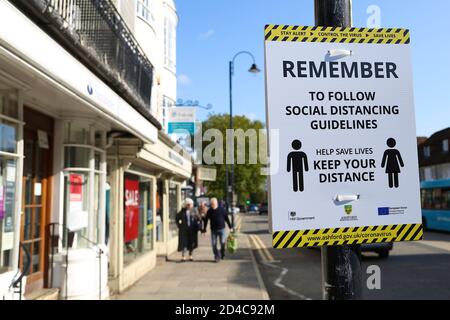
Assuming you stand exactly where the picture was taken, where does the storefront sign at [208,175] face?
facing the viewer

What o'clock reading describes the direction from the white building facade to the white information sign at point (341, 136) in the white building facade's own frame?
The white information sign is roughly at 1 o'clock from the white building facade.

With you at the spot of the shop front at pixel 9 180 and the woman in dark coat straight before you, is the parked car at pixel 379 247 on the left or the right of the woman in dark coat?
right

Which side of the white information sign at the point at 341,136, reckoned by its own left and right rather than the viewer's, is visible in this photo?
front

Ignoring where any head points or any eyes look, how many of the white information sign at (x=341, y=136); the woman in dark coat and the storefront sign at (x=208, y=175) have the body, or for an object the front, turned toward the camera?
3

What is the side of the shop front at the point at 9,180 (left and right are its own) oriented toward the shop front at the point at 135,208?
left

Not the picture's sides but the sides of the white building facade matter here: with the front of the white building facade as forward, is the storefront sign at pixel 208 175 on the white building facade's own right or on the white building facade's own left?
on the white building facade's own left

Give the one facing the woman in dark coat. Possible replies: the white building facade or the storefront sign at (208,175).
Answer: the storefront sign

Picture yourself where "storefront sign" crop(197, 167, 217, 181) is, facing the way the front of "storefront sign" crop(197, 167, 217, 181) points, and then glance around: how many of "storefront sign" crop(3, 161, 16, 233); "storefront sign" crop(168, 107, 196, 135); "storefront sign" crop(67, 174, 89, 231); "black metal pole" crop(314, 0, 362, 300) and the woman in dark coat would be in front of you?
5

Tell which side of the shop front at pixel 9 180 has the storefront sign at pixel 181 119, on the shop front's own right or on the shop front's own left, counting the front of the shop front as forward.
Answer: on the shop front's own left

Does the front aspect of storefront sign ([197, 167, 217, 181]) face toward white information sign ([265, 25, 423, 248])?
yes

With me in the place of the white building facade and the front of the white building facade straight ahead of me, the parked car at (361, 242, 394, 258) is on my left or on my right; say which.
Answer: on my left

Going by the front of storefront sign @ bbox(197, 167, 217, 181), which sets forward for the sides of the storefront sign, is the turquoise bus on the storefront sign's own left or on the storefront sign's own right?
on the storefront sign's own left

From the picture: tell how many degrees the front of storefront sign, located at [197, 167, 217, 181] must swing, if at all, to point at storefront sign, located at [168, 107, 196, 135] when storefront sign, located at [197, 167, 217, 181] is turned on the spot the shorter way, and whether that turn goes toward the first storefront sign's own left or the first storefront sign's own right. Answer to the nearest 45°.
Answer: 0° — it already faces it

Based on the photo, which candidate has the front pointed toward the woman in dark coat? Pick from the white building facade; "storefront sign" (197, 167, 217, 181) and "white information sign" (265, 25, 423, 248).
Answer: the storefront sign

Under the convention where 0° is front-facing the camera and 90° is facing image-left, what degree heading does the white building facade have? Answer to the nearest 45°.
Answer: approximately 315°

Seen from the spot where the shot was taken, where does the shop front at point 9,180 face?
facing the viewer and to the right of the viewer
